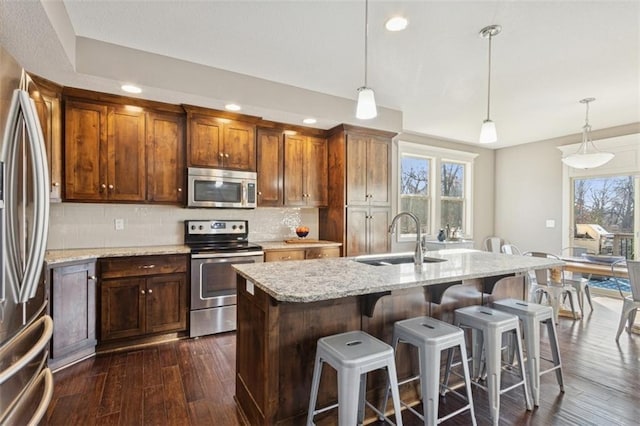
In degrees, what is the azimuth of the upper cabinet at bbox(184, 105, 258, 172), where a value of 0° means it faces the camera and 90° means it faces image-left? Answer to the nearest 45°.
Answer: approximately 315°

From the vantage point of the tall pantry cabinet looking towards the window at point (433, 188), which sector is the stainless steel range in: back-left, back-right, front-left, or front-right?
back-left

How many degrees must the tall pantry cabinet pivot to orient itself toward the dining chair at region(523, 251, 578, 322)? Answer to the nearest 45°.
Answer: approximately 45° to its left

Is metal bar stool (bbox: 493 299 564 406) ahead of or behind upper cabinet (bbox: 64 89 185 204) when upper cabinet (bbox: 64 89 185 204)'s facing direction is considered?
ahead

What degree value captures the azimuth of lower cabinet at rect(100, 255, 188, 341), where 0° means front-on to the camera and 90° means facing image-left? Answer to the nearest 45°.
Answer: approximately 315°

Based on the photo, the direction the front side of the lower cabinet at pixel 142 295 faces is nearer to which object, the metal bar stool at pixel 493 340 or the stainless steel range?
the metal bar stool

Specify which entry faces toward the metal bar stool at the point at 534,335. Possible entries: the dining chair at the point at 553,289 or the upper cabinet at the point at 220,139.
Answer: the upper cabinet

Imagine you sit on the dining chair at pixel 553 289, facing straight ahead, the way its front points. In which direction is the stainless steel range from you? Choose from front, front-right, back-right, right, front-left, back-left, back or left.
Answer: back

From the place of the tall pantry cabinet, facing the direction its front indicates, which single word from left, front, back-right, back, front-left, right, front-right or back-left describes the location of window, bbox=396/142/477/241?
left

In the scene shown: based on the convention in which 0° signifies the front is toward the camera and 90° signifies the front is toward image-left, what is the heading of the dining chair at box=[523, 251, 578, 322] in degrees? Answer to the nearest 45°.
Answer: approximately 225°

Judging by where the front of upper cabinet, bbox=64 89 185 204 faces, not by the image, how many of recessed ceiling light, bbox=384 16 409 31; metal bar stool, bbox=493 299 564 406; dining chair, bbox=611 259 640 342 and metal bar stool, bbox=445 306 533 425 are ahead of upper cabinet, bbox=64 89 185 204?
4

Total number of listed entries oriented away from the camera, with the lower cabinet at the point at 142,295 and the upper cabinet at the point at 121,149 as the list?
0

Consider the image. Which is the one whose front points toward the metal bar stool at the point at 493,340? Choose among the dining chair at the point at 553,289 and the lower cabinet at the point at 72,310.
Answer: the lower cabinet
